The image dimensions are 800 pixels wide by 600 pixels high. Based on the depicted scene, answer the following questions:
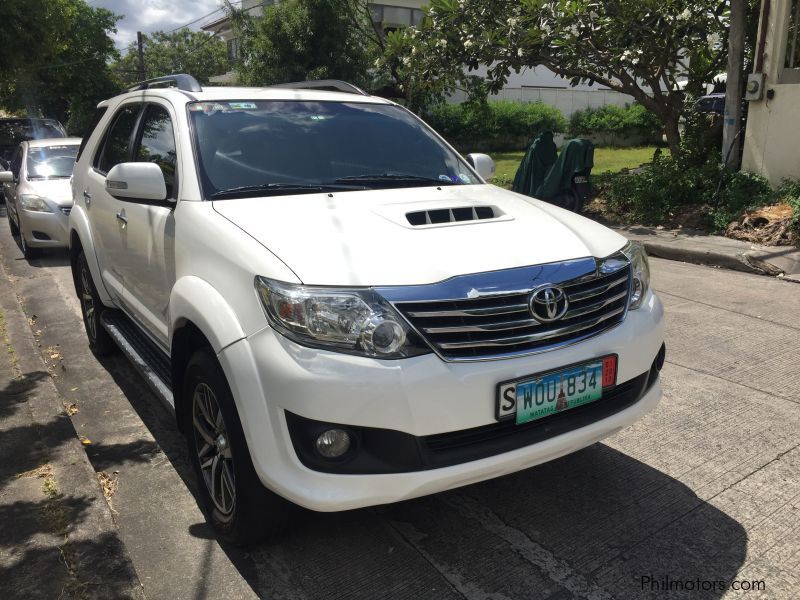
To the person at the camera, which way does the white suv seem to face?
facing the viewer and to the right of the viewer

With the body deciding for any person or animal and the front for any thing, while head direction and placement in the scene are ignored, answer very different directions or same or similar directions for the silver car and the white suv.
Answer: same or similar directions

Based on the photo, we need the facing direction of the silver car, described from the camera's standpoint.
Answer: facing the viewer

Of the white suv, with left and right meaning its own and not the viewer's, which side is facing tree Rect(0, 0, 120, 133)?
back

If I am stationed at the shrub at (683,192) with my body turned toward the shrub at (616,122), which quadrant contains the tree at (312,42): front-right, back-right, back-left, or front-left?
front-left

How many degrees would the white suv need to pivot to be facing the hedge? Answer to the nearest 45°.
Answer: approximately 135° to its left

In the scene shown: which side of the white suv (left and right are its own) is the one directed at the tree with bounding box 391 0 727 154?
left

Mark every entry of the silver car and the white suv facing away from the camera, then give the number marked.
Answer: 0

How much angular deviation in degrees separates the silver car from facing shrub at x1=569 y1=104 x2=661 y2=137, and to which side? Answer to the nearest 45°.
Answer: approximately 135° to its left

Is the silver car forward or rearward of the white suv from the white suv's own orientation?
rearward

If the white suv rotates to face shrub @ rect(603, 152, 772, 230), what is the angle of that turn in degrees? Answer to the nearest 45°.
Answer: approximately 90° to its left

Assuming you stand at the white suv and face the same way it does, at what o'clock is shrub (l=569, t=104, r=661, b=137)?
The shrub is roughly at 8 o'clock from the white suv.

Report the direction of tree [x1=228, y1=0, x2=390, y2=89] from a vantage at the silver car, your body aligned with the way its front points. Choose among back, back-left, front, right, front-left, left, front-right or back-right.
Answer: back-left
